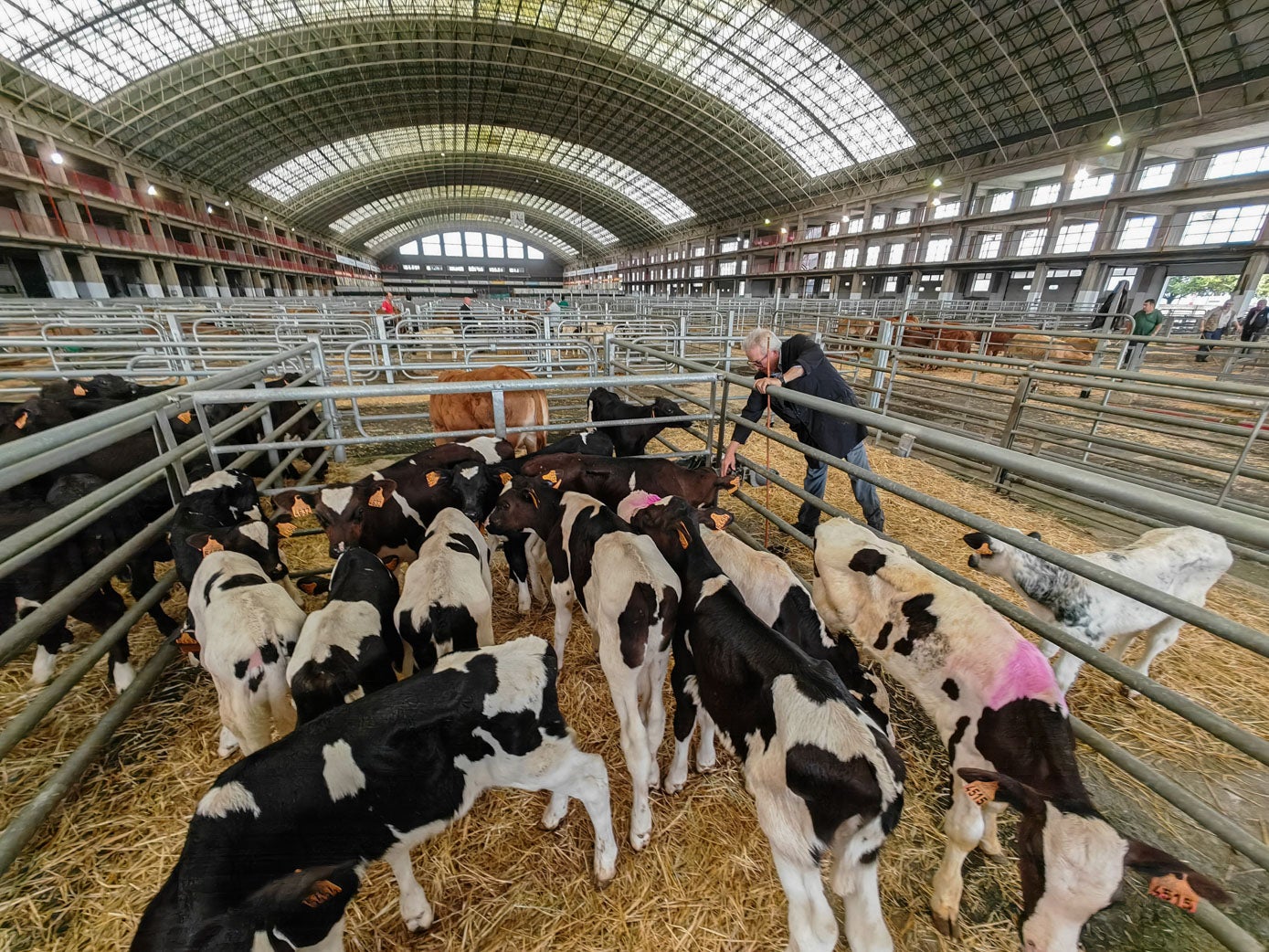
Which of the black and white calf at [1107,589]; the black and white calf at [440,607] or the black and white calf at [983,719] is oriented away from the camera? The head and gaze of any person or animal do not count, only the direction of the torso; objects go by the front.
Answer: the black and white calf at [440,607]

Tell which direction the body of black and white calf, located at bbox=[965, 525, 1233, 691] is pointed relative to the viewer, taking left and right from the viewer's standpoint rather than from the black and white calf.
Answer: facing to the left of the viewer

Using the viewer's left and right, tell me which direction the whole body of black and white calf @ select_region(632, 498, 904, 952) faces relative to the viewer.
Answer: facing away from the viewer and to the left of the viewer

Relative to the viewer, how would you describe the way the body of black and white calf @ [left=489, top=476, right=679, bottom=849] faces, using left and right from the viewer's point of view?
facing away from the viewer and to the left of the viewer

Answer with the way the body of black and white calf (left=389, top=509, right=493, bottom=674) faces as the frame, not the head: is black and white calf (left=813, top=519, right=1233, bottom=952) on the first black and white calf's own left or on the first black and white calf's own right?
on the first black and white calf's own right

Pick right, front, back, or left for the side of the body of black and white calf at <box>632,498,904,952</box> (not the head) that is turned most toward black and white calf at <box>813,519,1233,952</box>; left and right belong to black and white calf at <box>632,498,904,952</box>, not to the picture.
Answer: right

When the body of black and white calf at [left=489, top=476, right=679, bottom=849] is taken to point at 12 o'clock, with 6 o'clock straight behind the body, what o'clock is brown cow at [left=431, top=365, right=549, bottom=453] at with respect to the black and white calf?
The brown cow is roughly at 1 o'clock from the black and white calf.

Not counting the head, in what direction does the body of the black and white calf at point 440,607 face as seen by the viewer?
away from the camera

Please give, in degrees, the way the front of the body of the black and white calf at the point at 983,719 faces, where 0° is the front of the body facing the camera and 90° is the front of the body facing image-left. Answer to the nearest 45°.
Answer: approximately 315°

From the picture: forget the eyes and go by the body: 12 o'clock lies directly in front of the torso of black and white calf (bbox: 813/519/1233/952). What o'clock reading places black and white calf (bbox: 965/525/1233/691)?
black and white calf (bbox: 965/525/1233/691) is roughly at 8 o'clock from black and white calf (bbox: 813/519/1233/952).

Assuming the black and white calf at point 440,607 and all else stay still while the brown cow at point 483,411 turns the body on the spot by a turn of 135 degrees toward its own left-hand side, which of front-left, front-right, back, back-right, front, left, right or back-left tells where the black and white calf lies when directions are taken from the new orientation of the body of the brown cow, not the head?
front

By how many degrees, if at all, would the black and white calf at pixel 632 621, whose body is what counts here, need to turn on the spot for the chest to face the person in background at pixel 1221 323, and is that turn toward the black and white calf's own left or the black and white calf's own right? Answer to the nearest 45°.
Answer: approximately 90° to the black and white calf's own right

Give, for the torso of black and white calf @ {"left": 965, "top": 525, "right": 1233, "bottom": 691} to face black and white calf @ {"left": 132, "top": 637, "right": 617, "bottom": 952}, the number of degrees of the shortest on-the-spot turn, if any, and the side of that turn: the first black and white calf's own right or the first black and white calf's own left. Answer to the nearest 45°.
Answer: approximately 45° to the first black and white calf's own left

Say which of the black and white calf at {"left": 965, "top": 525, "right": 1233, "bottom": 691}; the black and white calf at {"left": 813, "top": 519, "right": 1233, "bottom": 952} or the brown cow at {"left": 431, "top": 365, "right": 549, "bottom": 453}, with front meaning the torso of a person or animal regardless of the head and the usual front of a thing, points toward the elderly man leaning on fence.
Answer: the black and white calf at {"left": 965, "top": 525, "right": 1233, "bottom": 691}
